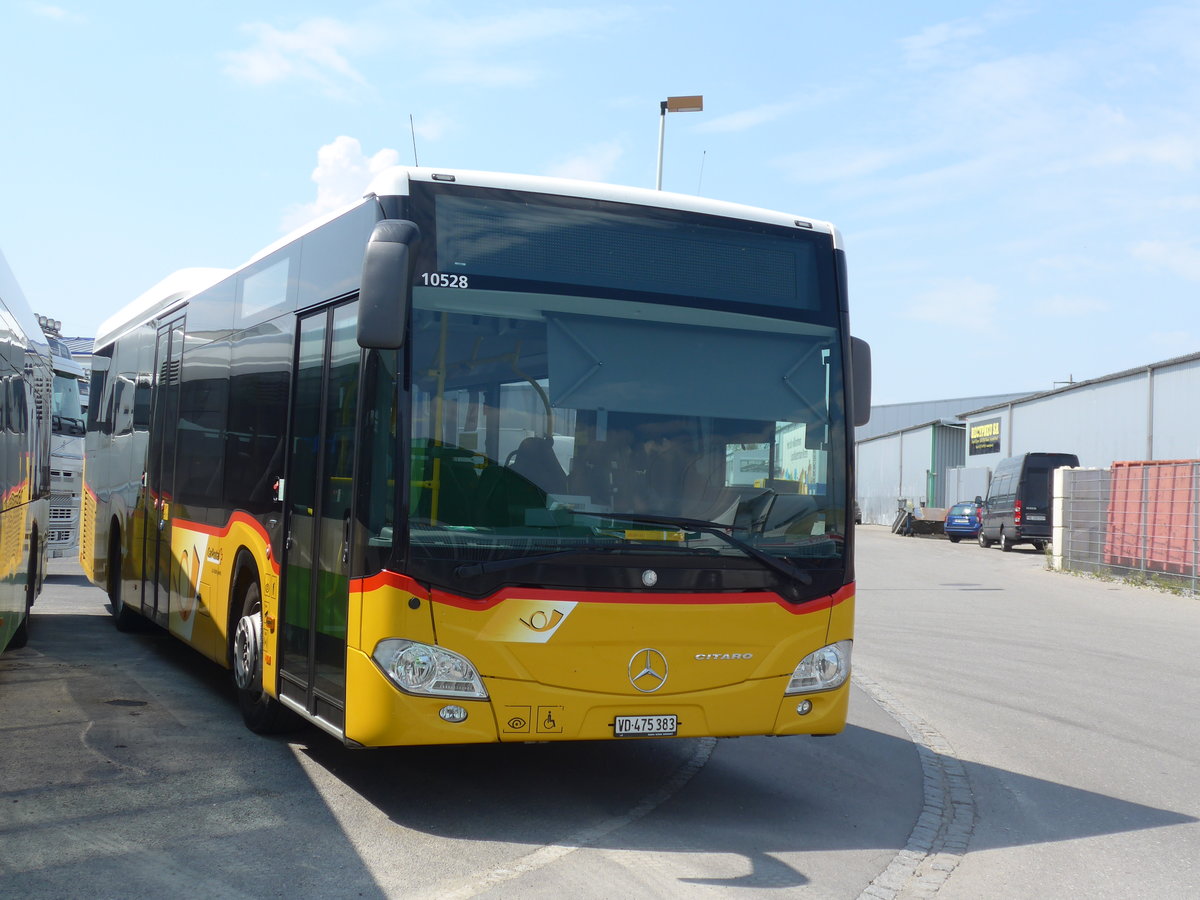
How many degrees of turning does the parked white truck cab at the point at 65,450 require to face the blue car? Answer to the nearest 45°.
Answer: approximately 90° to its left

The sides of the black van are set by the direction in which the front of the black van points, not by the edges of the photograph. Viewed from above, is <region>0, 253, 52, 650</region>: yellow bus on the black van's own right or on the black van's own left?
on the black van's own left

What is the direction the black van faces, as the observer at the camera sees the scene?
facing away from the viewer and to the left of the viewer

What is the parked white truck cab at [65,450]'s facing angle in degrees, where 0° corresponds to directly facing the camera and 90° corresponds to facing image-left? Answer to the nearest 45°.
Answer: approximately 315°

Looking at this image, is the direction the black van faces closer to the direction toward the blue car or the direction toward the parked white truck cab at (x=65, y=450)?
the blue car

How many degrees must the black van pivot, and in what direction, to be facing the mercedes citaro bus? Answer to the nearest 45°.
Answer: approximately 135° to its left

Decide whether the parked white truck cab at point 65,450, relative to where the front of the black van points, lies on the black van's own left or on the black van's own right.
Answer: on the black van's own left

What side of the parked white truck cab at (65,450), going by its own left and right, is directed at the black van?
left

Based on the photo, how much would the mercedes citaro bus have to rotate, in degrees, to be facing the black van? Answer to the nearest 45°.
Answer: approximately 90° to its left

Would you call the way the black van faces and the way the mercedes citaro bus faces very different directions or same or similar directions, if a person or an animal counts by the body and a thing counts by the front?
very different directions
